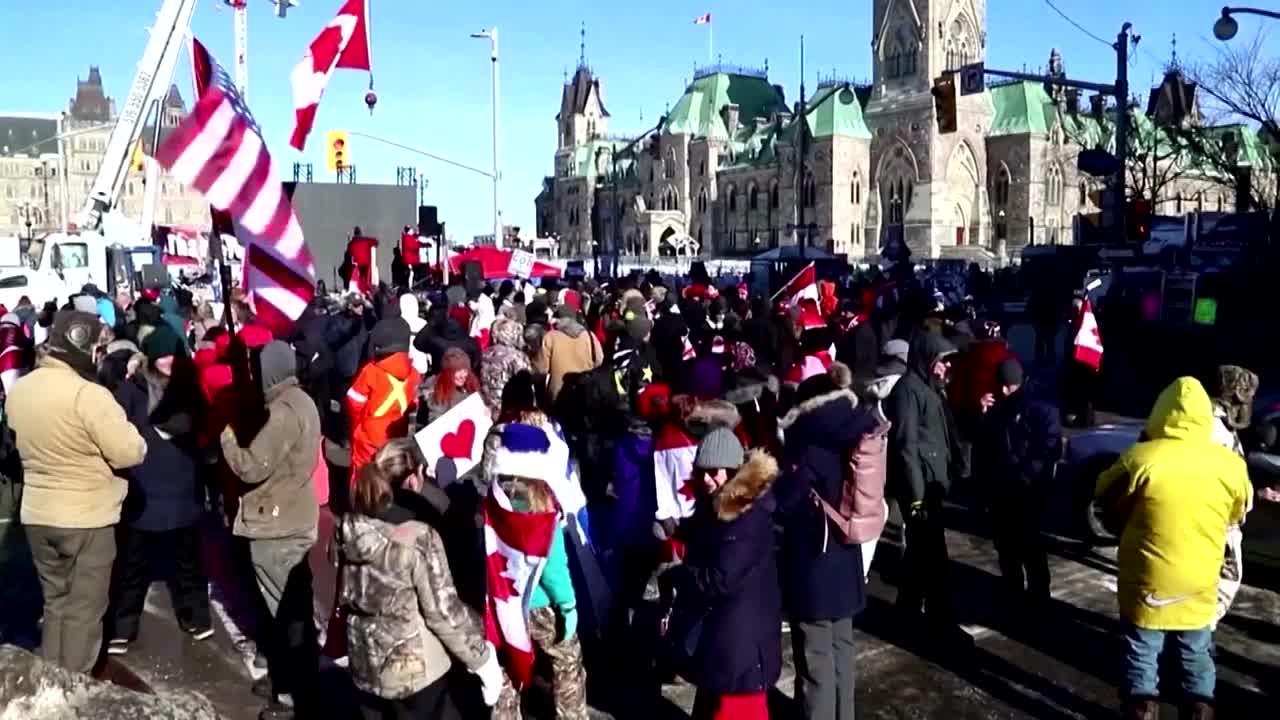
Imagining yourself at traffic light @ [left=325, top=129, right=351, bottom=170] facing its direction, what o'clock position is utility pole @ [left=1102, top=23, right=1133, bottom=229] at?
The utility pole is roughly at 10 o'clock from the traffic light.

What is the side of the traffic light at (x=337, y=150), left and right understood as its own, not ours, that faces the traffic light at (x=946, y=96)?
left

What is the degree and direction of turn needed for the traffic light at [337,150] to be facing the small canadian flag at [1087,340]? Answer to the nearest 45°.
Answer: approximately 45° to its left

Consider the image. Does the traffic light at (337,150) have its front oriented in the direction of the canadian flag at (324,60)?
yes

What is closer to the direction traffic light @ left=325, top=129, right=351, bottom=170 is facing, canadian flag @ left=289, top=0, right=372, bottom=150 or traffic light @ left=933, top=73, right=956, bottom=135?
the canadian flag

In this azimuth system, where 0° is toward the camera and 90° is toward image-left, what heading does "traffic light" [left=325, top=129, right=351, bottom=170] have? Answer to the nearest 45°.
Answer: approximately 0°

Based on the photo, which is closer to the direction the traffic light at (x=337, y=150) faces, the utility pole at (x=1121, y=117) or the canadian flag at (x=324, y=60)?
the canadian flag

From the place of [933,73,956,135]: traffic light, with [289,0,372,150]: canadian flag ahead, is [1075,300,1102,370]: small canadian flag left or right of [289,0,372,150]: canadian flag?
left
